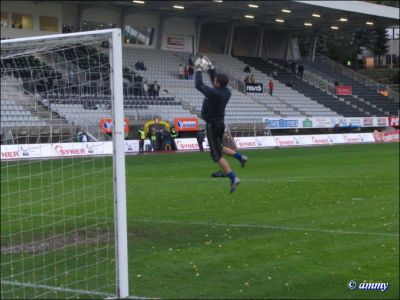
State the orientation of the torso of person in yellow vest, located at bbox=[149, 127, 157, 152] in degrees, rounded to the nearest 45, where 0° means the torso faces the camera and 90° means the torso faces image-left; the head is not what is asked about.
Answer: approximately 0°

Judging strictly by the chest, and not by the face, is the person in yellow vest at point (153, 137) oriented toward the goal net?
yes

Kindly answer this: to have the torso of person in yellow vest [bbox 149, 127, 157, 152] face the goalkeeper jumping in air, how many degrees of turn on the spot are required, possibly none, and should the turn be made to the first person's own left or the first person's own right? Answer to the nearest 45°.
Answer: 0° — they already face them
